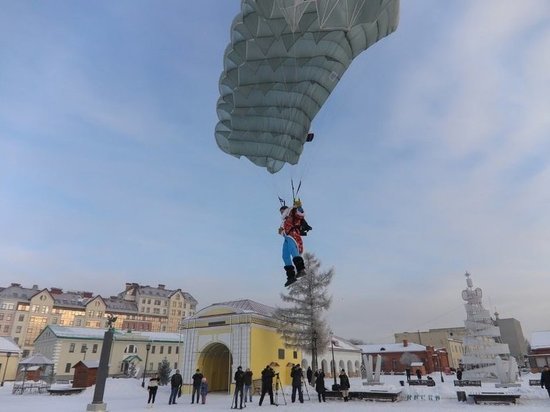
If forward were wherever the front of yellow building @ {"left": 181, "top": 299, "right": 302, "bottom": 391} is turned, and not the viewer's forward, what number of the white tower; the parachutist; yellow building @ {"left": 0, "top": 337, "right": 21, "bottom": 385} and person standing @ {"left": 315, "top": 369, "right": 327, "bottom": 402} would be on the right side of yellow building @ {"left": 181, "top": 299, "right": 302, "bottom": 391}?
1

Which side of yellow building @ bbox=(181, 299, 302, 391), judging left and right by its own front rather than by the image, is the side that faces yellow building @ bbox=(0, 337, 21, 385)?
right

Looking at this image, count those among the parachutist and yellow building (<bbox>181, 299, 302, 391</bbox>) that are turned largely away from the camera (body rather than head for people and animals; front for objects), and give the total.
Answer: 0

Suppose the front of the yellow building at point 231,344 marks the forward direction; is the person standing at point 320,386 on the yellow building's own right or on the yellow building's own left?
on the yellow building's own left

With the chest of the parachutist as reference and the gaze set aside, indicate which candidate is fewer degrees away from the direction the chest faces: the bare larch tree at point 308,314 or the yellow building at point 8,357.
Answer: the yellow building

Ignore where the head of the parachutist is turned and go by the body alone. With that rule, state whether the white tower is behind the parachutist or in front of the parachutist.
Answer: behind

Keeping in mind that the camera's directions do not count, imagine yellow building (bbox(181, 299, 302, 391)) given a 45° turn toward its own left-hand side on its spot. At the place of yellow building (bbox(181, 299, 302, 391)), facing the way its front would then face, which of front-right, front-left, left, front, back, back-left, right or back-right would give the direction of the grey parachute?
front

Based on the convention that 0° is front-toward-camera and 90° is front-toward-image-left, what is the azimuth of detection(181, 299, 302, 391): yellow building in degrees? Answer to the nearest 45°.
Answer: approximately 45°

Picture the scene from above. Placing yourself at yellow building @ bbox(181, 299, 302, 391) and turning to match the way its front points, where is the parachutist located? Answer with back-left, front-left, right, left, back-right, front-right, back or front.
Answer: front-left

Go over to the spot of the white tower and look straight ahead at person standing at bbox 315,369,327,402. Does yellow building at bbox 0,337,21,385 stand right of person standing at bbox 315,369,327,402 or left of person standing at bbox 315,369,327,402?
right
